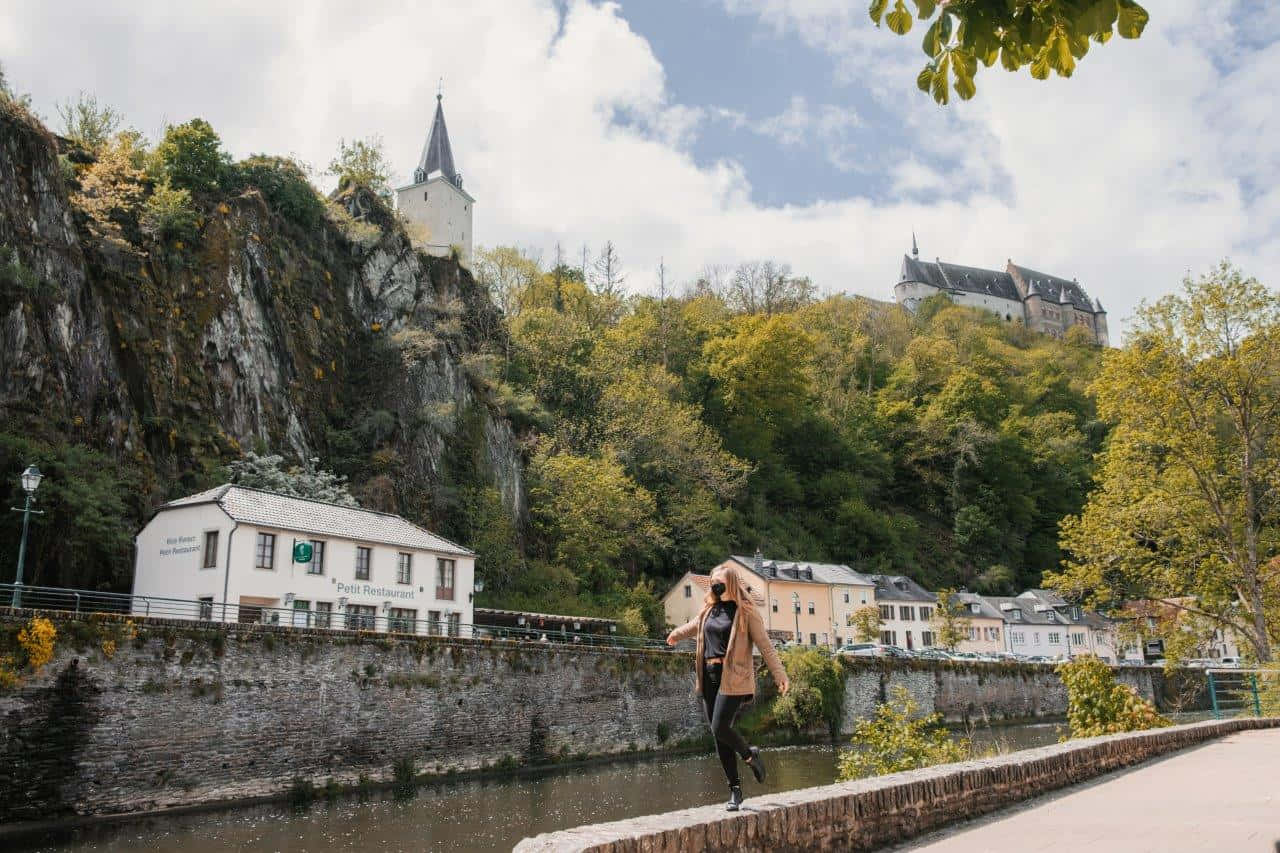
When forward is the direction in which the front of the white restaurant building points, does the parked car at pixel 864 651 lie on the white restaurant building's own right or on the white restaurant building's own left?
on the white restaurant building's own left

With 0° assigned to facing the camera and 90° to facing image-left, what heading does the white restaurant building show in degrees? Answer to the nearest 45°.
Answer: approximately 315°

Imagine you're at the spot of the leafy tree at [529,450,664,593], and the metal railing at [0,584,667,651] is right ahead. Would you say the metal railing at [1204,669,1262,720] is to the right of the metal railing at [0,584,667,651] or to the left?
left

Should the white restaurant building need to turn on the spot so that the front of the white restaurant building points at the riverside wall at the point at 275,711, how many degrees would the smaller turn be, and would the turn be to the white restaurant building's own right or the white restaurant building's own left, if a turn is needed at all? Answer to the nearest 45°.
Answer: approximately 45° to the white restaurant building's own right

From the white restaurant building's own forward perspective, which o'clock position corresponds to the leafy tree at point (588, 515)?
The leafy tree is roughly at 9 o'clock from the white restaurant building.

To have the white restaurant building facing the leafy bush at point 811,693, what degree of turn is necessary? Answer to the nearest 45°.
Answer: approximately 45° to its left
